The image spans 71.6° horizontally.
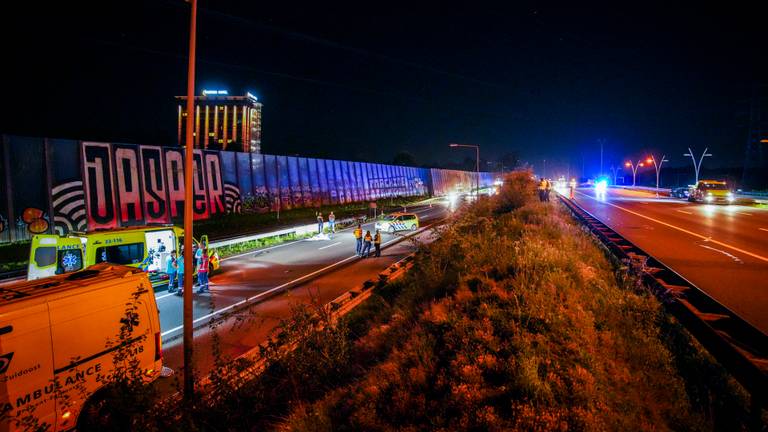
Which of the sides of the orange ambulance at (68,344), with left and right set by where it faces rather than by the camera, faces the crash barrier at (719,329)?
left

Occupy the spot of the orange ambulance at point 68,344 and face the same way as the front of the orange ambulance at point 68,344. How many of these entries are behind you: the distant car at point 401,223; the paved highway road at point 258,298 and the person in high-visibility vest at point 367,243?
3

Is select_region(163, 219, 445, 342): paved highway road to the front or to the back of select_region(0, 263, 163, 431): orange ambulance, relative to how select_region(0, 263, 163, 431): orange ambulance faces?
to the back

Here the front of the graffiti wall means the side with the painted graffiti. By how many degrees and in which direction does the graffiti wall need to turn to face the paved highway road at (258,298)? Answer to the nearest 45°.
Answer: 0° — it already faces it

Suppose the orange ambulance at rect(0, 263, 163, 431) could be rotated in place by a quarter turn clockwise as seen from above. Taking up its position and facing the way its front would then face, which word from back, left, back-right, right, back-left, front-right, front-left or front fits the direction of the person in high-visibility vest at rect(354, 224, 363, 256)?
right

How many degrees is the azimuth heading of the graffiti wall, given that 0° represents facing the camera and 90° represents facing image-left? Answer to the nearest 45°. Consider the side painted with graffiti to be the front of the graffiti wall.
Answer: approximately 315°

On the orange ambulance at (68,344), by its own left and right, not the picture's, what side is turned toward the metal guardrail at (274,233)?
back

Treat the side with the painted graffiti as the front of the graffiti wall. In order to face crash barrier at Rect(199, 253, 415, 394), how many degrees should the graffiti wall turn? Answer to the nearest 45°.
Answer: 0° — it already faces it
